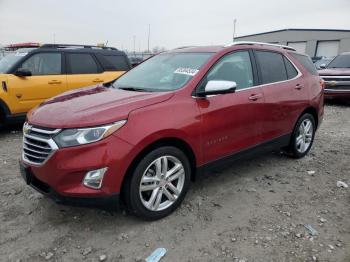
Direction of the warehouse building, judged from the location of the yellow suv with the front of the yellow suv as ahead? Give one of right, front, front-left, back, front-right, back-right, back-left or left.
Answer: back

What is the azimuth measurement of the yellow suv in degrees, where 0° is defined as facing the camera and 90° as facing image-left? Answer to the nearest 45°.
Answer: approximately 45°

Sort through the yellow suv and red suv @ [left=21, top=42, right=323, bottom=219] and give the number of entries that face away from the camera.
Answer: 0

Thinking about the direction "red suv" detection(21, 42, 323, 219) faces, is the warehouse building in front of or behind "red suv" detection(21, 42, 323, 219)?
behind

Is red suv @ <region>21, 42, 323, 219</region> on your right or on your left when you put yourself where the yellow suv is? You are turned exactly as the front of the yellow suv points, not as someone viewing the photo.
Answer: on your left

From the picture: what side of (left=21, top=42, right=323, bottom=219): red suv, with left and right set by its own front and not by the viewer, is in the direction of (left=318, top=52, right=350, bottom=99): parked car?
back

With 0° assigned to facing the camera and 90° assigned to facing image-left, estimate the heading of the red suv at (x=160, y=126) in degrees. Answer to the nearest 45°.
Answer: approximately 45°

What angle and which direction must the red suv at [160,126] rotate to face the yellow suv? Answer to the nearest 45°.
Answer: approximately 90° to its right
